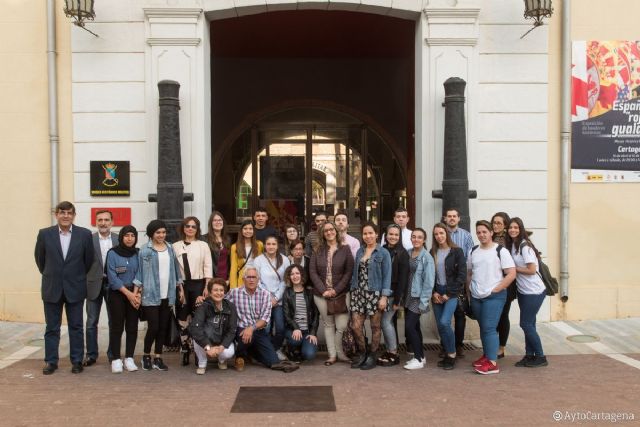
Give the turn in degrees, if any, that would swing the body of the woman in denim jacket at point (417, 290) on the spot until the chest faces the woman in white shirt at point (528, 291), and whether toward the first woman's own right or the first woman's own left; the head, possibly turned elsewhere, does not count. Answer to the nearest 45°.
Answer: approximately 135° to the first woman's own left

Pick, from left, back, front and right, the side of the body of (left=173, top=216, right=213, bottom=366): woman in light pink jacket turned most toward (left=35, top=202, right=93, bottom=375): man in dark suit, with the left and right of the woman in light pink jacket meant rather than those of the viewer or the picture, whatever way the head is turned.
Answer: right

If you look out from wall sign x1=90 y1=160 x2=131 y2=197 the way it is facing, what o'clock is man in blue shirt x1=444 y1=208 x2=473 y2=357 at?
The man in blue shirt is roughly at 10 o'clock from the wall sign.

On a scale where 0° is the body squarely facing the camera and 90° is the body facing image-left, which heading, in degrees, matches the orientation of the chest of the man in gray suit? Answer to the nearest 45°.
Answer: approximately 0°

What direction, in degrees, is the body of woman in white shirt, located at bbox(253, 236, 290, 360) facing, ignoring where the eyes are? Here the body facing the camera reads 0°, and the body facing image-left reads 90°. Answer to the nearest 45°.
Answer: approximately 0°

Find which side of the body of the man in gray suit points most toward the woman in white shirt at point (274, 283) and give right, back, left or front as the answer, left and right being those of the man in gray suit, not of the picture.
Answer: left

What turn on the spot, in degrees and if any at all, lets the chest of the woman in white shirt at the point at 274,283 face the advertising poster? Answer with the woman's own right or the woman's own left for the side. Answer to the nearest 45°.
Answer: approximately 90° to the woman's own left

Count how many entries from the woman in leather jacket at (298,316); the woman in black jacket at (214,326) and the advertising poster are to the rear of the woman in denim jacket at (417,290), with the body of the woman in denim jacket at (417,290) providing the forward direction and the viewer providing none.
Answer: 1
